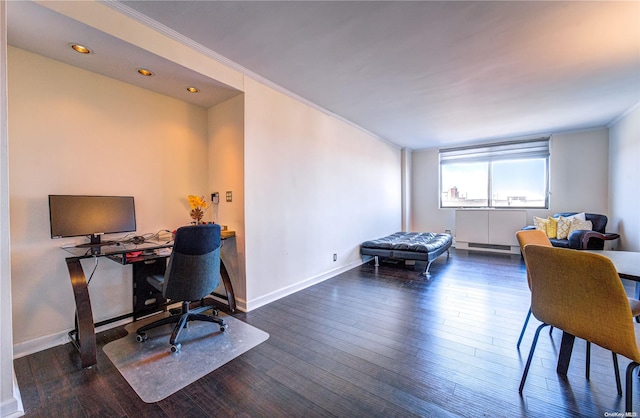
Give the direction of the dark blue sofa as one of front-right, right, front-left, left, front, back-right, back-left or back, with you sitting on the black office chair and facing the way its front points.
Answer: back-right

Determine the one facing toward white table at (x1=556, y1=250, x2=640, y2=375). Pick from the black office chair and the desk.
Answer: the desk

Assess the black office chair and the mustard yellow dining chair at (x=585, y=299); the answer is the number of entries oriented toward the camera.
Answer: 0

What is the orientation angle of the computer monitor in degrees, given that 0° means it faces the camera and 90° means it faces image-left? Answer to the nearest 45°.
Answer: approximately 315°

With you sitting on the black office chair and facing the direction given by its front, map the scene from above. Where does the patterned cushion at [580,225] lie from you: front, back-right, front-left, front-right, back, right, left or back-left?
back-right

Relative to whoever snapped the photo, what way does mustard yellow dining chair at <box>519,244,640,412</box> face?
facing away from the viewer and to the right of the viewer

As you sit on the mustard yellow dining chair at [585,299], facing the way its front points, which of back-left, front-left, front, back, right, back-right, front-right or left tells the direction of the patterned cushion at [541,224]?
front-left

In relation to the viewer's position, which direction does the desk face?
facing the viewer and to the right of the viewer

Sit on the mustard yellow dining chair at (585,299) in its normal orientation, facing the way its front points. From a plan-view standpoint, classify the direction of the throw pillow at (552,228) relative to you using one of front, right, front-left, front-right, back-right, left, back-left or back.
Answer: front-left

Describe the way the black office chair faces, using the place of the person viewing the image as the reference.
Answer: facing away from the viewer and to the left of the viewer

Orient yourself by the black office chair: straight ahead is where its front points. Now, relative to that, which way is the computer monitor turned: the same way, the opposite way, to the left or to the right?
the opposite way

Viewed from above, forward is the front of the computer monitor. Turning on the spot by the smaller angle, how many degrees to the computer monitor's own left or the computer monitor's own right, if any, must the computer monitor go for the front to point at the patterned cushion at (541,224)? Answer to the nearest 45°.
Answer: approximately 45° to the computer monitor's own left

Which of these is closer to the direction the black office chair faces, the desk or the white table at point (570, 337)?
the desk

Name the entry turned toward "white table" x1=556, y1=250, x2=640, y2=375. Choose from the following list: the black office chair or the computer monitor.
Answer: the computer monitor

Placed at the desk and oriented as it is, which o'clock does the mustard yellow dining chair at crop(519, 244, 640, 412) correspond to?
The mustard yellow dining chair is roughly at 12 o'clock from the desk.

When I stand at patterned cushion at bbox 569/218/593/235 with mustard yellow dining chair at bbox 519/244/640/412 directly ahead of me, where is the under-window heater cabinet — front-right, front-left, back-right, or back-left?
back-right

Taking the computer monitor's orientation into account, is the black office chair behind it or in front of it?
in front
